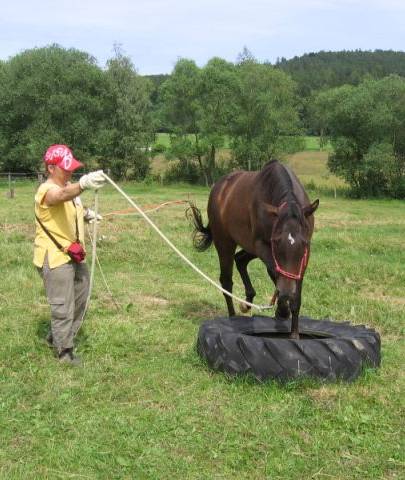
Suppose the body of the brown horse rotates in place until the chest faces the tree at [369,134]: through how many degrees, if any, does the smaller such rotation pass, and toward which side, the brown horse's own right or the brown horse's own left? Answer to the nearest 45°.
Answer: approximately 135° to the brown horse's own left

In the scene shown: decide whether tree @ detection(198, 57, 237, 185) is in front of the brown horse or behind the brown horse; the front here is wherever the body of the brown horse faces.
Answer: behind

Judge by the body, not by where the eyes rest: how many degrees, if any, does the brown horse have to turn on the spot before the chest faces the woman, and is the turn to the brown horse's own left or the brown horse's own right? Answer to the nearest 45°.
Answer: approximately 135° to the brown horse's own right

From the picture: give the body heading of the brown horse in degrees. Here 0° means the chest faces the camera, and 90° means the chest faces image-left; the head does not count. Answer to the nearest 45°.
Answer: approximately 315°

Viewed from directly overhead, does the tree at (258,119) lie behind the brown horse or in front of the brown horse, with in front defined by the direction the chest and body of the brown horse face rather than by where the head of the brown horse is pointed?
behind

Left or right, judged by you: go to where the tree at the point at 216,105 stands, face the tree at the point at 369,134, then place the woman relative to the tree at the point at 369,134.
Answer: right
